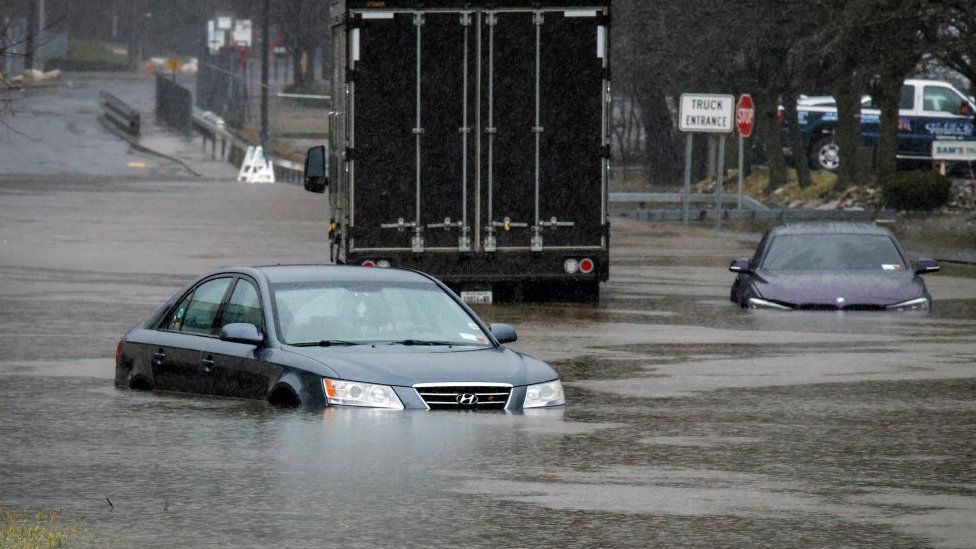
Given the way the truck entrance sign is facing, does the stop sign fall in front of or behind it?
behind

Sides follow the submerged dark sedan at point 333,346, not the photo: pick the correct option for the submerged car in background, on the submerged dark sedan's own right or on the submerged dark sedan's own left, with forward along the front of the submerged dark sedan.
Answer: on the submerged dark sedan's own left

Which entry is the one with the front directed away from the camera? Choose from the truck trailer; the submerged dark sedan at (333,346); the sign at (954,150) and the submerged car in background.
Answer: the truck trailer

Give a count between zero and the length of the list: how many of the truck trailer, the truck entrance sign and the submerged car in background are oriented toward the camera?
2

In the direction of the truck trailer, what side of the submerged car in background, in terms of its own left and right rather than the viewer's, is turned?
right

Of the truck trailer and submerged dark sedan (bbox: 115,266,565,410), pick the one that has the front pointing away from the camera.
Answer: the truck trailer

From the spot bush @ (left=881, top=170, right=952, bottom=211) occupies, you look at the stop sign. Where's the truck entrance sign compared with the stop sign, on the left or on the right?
left

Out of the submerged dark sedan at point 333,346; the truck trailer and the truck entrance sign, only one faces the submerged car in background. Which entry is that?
the truck entrance sign

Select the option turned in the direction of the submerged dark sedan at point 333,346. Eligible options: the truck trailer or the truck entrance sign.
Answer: the truck entrance sign

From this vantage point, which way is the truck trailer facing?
away from the camera
